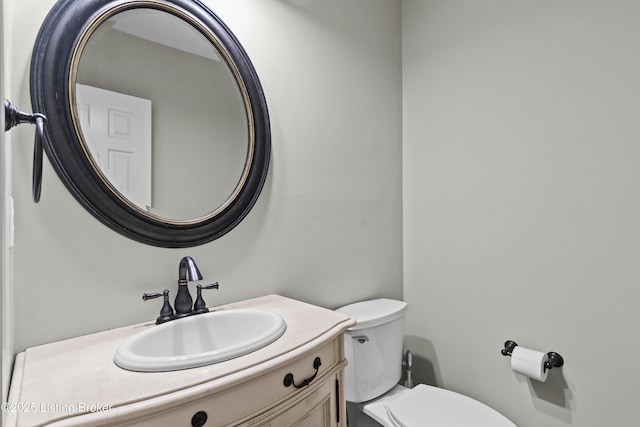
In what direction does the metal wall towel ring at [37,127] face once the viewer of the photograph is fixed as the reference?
facing to the right of the viewer

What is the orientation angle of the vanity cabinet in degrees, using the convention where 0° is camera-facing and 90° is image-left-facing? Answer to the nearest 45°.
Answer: approximately 315°

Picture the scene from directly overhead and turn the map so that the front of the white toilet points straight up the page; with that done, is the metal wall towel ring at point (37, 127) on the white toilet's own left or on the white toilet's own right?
on the white toilet's own right

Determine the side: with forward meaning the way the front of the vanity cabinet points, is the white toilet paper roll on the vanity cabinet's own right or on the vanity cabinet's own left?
on the vanity cabinet's own left

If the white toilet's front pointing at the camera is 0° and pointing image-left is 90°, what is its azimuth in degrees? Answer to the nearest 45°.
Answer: approximately 315°

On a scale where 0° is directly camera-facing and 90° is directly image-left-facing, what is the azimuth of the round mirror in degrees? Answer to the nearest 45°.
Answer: approximately 315°
